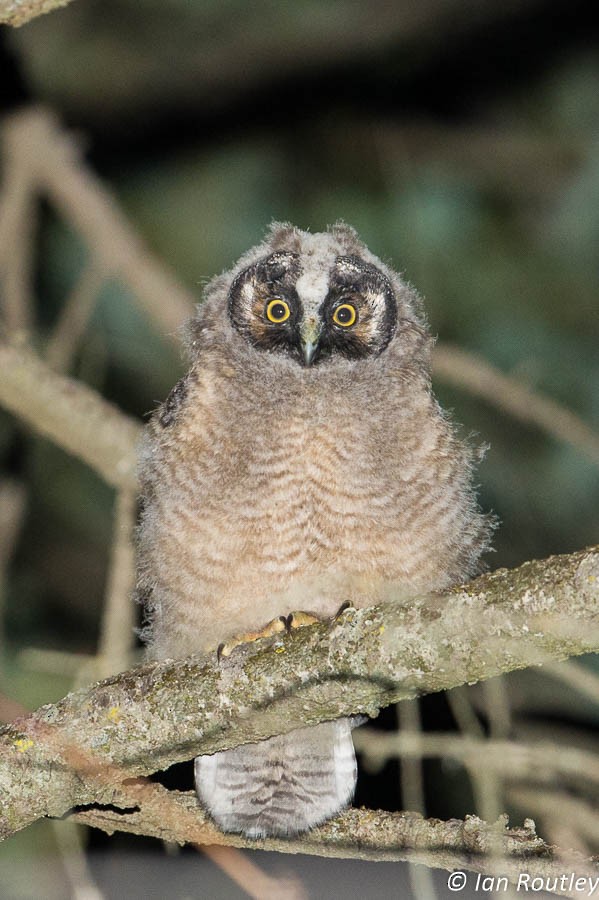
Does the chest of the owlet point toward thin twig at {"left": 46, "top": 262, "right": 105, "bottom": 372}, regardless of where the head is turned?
no

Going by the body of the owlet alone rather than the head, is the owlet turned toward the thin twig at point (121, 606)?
no

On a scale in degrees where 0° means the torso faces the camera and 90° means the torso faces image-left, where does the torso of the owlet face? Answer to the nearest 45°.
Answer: approximately 0°

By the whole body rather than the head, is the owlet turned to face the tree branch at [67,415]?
no
